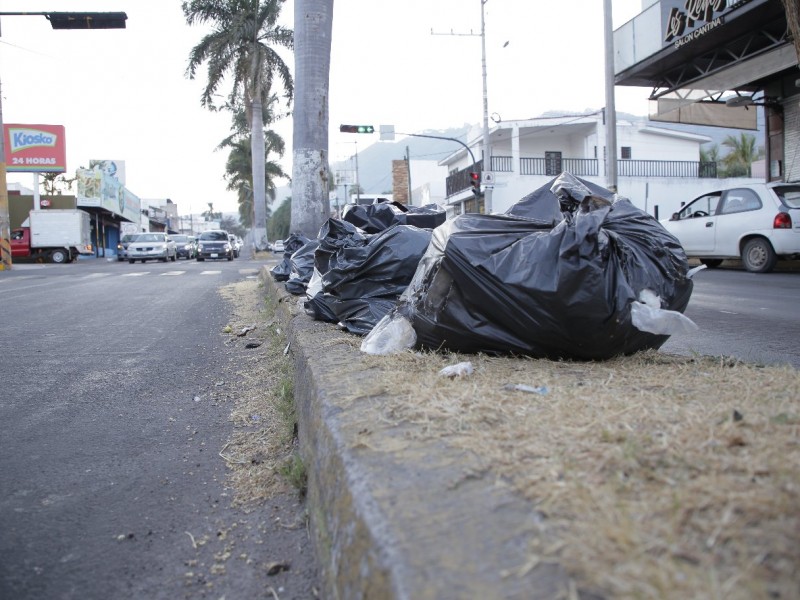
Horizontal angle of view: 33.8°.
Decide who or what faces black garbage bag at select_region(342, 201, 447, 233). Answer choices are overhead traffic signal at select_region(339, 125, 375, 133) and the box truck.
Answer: the overhead traffic signal

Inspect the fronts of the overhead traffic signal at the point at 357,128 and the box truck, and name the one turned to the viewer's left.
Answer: the box truck

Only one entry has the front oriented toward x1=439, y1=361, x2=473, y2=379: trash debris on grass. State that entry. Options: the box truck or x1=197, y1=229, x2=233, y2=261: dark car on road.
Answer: the dark car on road

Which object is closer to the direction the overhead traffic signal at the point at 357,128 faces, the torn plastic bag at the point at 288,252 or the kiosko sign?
the torn plastic bag

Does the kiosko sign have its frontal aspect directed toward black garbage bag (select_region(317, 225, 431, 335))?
yes

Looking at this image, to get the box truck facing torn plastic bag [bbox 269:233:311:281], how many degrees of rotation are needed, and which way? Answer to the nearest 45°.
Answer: approximately 90° to its left

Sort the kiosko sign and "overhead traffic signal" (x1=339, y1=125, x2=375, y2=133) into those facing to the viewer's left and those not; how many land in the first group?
0

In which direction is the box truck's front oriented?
to the viewer's left

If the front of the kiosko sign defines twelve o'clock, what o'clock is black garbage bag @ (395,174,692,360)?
The black garbage bag is roughly at 12 o'clock from the kiosko sign.

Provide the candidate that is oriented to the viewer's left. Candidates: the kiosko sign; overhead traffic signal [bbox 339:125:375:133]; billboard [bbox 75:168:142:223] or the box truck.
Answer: the box truck

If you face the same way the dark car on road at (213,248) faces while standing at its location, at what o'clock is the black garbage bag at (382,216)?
The black garbage bag is roughly at 12 o'clock from the dark car on road.

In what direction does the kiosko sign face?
toward the camera

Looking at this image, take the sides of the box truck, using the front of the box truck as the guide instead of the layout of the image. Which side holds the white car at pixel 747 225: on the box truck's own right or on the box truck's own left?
on the box truck's own left

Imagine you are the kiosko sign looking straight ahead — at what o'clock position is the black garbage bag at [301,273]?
The black garbage bag is roughly at 12 o'clock from the kiosko sign.

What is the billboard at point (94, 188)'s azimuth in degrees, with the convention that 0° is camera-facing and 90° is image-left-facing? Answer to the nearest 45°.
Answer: approximately 315°

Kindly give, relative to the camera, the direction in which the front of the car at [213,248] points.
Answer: facing the viewer
